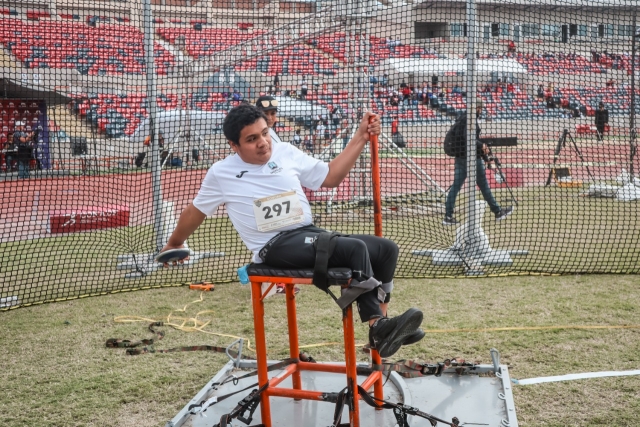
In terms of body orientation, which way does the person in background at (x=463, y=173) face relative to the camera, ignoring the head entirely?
to the viewer's right

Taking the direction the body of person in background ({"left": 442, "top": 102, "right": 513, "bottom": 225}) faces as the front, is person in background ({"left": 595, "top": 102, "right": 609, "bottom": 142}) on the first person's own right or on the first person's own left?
on the first person's own left

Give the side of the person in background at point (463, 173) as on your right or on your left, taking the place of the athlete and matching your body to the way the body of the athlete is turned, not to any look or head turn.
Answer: on your left

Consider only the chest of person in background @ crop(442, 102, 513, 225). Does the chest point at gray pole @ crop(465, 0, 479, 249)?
no

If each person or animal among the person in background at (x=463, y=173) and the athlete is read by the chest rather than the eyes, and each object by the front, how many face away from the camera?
0

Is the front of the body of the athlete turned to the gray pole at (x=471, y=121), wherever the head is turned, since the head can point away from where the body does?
no

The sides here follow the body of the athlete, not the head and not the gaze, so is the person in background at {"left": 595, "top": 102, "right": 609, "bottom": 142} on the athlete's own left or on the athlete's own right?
on the athlete's own left

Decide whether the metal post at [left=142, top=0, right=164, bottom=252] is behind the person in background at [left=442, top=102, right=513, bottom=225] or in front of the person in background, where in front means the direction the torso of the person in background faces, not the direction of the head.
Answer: behind

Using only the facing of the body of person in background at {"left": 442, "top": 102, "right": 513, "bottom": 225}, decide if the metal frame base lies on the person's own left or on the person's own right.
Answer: on the person's own right

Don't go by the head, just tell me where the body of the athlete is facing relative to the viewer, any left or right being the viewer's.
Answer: facing the viewer and to the right of the viewer
